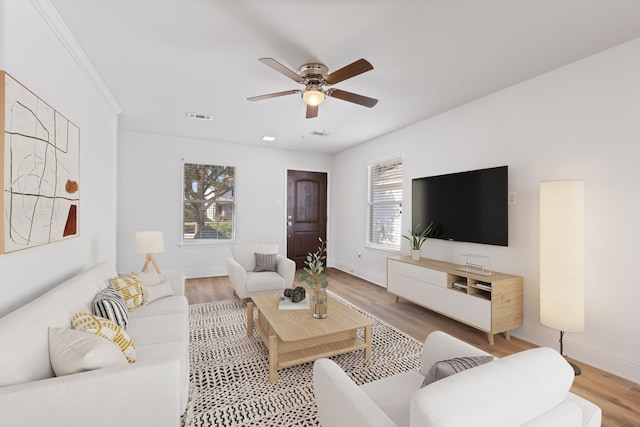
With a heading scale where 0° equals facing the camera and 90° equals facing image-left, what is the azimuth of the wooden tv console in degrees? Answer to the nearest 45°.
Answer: approximately 45°

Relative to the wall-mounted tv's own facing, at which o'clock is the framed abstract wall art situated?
The framed abstract wall art is roughly at 12 o'clock from the wall-mounted tv.

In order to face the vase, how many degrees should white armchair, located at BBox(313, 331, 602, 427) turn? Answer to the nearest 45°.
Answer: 0° — it already faces it

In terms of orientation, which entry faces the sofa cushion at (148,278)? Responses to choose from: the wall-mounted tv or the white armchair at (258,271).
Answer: the wall-mounted tv

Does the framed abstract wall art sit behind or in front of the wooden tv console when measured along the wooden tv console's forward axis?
in front

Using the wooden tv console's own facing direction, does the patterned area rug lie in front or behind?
in front

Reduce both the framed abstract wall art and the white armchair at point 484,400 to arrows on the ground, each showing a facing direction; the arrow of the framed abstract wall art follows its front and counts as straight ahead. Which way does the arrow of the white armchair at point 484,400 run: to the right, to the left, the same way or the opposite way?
to the left

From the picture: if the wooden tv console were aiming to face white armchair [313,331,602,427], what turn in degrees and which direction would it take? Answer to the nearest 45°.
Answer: approximately 45° to its left

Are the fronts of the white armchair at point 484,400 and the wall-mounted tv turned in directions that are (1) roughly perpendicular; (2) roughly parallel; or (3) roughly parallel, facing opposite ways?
roughly perpendicular

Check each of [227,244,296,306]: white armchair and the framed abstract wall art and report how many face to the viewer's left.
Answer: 0

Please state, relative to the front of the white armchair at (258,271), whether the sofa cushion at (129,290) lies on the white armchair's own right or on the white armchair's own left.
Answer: on the white armchair's own right

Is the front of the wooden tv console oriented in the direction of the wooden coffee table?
yes

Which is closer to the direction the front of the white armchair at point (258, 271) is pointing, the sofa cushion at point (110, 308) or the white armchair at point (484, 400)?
the white armchair

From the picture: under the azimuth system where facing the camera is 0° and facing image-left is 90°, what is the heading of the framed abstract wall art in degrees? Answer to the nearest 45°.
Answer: approximately 315°

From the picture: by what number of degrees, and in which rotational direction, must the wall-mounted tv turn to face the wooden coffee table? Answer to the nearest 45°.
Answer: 0° — it already faces it

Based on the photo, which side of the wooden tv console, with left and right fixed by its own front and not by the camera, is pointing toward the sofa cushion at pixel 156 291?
front
